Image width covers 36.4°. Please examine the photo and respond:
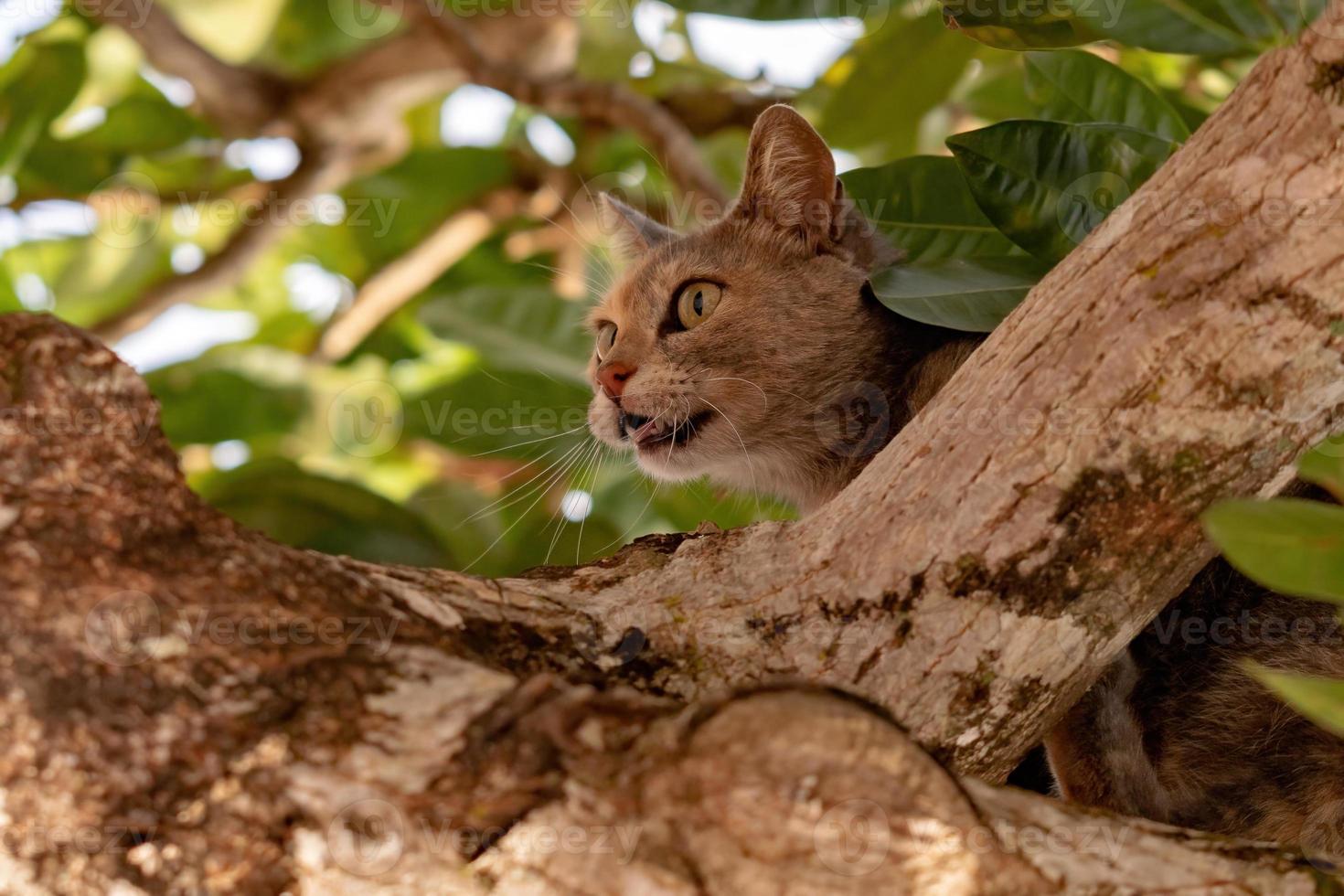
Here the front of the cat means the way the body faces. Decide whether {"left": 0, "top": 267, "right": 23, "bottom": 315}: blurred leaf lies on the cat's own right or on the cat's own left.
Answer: on the cat's own right

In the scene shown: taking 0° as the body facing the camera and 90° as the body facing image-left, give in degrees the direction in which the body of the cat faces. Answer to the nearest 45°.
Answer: approximately 45°

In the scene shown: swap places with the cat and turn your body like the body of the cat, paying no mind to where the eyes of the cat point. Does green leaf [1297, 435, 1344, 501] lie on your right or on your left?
on your left

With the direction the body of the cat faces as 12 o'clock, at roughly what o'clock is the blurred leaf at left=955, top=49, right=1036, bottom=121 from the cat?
The blurred leaf is roughly at 5 o'clock from the cat.
